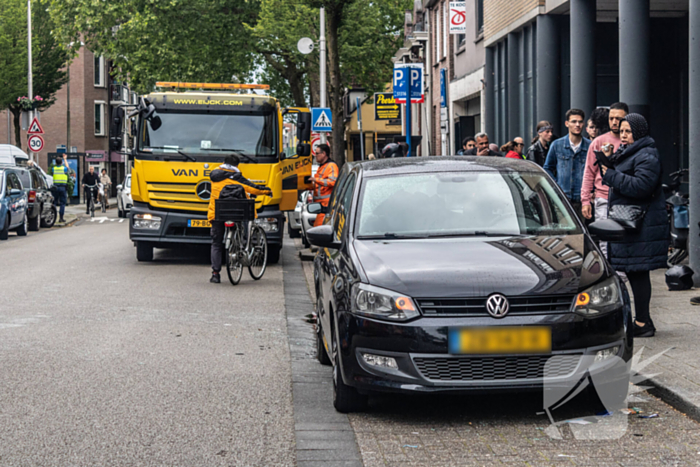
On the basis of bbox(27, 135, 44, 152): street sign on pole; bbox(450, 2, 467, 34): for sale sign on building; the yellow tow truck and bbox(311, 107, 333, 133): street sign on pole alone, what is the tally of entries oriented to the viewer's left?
0

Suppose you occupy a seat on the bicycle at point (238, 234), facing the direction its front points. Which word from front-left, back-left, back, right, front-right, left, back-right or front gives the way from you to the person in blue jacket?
right

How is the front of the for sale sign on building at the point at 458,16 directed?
toward the camera

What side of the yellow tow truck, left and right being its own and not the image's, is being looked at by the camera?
front

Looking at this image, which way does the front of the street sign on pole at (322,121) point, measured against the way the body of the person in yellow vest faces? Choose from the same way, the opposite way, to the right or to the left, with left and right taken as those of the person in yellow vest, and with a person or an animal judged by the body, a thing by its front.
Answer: the opposite way

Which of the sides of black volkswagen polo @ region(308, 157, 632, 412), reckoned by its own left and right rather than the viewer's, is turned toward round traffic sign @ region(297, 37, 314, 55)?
back

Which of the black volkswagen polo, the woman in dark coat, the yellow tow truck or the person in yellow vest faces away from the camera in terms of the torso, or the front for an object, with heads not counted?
the person in yellow vest

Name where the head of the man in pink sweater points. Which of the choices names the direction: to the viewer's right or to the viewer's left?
to the viewer's left

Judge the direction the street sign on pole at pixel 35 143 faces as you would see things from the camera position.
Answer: facing the viewer

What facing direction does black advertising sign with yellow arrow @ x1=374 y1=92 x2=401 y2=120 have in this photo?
toward the camera

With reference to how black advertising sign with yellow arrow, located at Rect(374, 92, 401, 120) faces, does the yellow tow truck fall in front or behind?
in front
